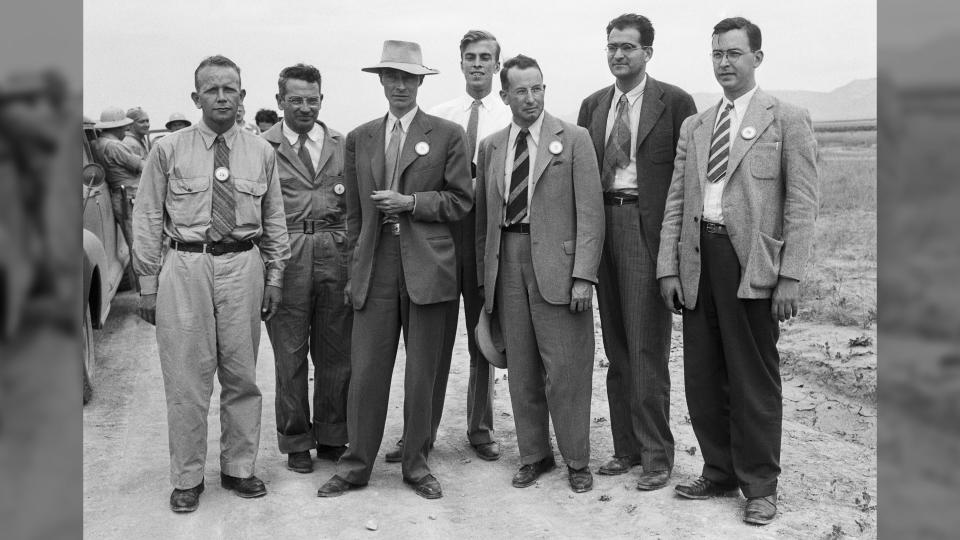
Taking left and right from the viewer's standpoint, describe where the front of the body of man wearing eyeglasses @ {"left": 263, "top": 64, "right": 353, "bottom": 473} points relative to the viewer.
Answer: facing the viewer

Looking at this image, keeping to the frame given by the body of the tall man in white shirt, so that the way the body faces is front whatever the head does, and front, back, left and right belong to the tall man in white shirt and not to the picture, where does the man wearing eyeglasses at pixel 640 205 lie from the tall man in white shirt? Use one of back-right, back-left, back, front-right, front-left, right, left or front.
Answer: front-left

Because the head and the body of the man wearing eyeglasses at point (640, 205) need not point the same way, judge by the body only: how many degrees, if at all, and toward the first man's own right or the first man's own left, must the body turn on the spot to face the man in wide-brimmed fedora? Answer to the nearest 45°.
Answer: approximately 45° to the first man's own right

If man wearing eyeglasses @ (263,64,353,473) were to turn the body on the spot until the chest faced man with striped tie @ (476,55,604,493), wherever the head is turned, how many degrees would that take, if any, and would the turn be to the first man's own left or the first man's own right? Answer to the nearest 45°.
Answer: approximately 45° to the first man's own left

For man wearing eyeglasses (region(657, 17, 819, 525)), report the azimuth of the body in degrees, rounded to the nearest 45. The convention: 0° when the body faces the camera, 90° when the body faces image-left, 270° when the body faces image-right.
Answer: approximately 45°

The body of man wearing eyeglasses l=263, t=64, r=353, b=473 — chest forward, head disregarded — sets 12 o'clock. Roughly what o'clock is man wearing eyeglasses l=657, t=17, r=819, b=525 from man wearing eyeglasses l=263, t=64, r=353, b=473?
man wearing eyeglasses l=657, t=17, r=819, b=525 is roughly at 10 o'clock from man wearing eyeglasses l=263, t=64, r=353, b=473.

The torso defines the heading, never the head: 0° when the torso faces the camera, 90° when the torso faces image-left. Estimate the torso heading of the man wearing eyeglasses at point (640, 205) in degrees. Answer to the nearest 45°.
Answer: approximately 45°

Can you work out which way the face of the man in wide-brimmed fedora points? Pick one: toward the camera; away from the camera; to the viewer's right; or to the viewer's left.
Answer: toward the camera

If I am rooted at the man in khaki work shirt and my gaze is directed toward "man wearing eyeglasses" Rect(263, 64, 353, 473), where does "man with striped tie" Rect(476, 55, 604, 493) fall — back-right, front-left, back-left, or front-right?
front-right

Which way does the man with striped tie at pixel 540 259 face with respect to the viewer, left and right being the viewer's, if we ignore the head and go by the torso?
facing the viewer and to the left of the viewer

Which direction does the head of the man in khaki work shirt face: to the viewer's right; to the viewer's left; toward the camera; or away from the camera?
toward the camera

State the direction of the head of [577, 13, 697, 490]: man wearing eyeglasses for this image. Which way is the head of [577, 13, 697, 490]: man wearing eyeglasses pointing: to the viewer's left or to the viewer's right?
to the viewer's left

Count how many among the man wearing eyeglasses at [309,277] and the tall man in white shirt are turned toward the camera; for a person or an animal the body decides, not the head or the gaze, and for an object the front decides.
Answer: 2

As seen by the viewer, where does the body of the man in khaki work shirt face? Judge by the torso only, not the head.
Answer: toward the camera
